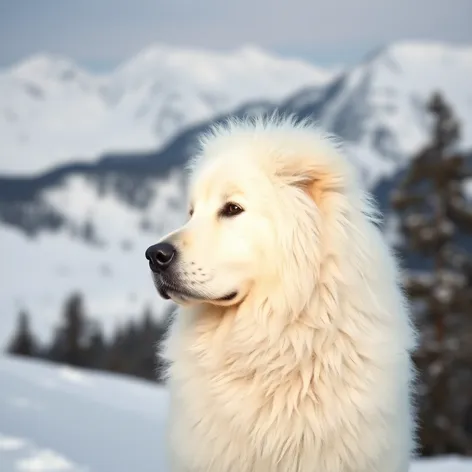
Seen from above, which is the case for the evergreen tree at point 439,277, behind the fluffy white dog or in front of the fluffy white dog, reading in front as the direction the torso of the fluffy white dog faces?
behind

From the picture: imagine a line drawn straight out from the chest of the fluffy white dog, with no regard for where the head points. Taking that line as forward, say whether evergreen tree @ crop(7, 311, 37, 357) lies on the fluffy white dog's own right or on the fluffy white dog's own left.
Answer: on the fluffy white dog's own right

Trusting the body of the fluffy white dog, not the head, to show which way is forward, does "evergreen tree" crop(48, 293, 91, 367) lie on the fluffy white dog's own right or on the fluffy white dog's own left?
on the fluffy white dog's own right

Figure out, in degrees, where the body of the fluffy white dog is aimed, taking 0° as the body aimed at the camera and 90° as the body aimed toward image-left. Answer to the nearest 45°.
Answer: approximately 45°

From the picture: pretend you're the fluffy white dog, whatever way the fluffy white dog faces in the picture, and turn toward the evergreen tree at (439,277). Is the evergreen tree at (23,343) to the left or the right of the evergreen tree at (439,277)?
left
